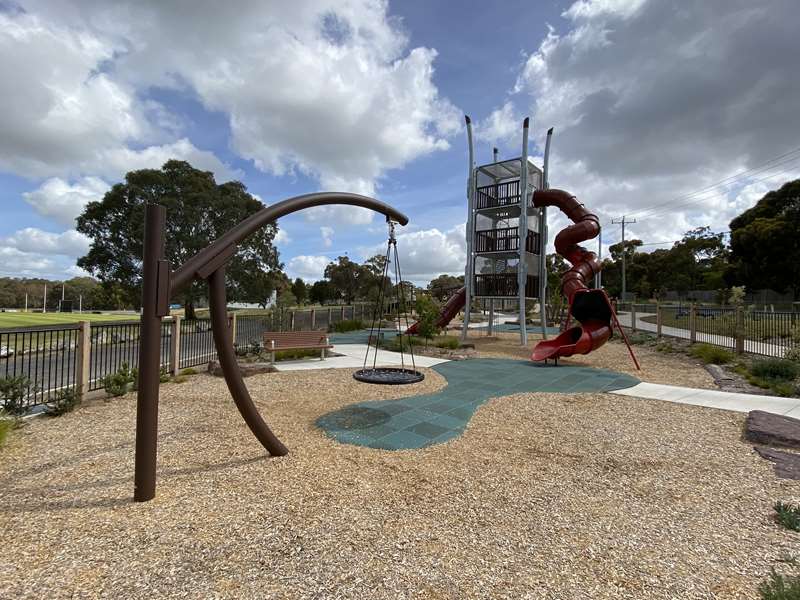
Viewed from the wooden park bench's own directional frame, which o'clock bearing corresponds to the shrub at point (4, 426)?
The shrub is roughly at 1 o'clock from the wooden park bench.

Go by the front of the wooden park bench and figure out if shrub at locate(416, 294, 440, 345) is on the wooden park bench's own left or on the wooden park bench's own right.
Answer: on the wooden park bench's own left

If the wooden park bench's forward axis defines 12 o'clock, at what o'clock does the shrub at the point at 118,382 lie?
The shrub is roughly at 1 o'clock from the wooden park bench.

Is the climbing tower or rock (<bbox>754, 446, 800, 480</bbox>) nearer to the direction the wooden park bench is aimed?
the rock

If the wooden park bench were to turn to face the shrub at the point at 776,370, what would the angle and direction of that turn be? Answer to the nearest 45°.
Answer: approximately 45° to its left

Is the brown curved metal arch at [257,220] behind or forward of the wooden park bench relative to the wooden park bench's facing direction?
forward

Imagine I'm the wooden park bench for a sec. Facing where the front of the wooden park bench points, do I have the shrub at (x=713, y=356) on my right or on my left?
on my left

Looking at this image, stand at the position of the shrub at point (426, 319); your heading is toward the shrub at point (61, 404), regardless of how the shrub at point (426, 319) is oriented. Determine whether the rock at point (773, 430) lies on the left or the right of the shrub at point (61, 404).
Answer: left

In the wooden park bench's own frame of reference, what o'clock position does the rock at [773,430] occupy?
The rock is roughly at 11 o'clock from the wooden park bench.

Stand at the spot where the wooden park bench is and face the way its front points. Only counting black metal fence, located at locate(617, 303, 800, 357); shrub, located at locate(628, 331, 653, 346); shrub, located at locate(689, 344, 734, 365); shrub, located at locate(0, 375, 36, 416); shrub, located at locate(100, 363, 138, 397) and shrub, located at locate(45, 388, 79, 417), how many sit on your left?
3

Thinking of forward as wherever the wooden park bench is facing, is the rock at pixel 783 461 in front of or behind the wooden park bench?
in front

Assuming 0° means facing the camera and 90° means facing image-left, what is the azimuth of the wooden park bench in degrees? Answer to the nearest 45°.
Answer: approximately 0°

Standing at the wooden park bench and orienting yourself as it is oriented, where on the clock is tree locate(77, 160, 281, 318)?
The tree is roughly at 5 o'clock from the wooden park bench.

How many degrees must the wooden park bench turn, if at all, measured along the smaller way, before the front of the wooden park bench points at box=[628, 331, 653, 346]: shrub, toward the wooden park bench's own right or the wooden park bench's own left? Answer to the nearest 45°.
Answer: approximately 90° to the wooden park bench's own left

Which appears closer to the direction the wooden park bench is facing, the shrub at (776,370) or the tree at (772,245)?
the shrub
